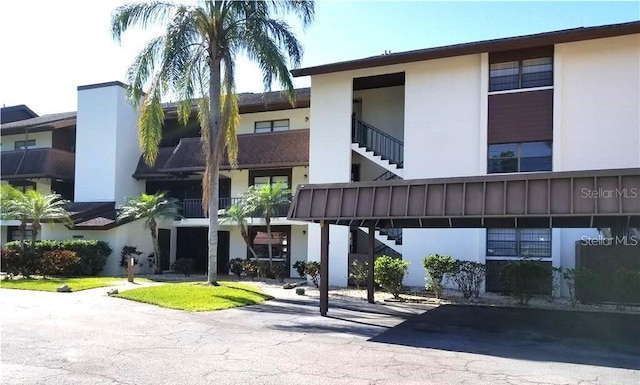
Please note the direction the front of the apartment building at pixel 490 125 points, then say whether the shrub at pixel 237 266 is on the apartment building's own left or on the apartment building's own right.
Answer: on the apartment building's own right

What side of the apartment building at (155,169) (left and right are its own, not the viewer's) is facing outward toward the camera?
front

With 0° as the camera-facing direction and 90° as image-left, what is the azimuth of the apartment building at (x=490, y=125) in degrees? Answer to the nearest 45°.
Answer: approximately 0°

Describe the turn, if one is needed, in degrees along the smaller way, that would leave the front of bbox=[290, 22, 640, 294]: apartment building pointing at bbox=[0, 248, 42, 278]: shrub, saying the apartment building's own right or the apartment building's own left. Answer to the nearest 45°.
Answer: approximately 90° to the apartment building's own right

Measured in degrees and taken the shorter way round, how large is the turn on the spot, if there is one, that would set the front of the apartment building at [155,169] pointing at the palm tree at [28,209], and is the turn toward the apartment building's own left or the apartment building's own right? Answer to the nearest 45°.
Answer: approximately 45° to the apartment building's own right

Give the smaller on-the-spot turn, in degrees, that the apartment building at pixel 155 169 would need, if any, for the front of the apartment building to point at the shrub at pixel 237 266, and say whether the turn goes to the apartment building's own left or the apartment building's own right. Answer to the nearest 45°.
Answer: approximately 45° to the apartment building's own left

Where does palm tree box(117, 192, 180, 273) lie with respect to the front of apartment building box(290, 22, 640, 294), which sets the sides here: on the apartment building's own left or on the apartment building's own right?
on the apartment building's own right

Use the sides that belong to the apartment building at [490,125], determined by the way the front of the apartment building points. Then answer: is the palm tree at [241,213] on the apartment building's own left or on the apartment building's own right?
on the apartment building's own right

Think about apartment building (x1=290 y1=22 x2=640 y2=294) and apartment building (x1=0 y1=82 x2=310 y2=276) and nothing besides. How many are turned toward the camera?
2

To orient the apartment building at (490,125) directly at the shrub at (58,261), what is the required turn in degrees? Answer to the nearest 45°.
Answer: approximately 90° to its right
